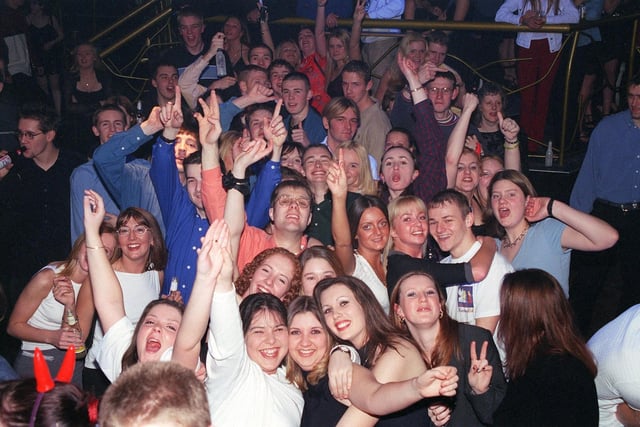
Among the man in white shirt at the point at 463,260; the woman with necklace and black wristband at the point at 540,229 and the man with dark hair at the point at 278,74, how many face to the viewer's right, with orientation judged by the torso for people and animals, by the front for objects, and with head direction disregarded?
0

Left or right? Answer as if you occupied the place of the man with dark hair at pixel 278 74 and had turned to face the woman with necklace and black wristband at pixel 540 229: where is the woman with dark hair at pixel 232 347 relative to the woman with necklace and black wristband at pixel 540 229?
right

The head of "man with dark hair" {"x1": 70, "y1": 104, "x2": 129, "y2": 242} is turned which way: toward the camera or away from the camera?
toward the camera

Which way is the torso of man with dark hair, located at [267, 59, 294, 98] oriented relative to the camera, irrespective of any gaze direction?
toward the camera

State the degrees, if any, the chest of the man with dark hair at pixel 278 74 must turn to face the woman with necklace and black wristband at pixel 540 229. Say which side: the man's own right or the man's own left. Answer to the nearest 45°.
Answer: approximately 45° to the man's own left

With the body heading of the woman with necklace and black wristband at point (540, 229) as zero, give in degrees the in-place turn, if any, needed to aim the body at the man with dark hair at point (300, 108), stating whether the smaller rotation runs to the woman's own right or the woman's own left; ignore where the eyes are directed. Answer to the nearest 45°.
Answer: approximately 90° to the woman's own right

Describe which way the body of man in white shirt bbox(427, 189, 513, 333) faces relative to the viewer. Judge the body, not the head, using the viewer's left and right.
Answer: facing the viewer and to the left of the viewer

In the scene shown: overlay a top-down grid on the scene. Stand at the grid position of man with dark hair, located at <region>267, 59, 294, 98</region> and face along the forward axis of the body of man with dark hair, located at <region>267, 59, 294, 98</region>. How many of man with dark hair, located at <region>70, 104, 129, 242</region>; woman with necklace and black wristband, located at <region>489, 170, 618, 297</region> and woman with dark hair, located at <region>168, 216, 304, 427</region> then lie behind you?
0

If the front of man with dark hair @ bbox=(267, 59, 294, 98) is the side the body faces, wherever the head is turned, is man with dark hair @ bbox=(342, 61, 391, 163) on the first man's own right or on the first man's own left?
on the first man's own left

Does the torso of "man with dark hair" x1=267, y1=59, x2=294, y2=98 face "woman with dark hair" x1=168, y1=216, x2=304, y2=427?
yes

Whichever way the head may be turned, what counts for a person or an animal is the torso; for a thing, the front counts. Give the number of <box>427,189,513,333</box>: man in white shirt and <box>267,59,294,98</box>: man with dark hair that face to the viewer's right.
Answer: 0

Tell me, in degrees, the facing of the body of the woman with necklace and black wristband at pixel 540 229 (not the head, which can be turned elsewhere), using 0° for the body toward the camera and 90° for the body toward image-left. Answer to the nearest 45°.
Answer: approximately 45°

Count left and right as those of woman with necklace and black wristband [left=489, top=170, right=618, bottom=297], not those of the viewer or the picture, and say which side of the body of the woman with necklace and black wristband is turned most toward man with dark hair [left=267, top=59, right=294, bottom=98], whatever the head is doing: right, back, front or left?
right

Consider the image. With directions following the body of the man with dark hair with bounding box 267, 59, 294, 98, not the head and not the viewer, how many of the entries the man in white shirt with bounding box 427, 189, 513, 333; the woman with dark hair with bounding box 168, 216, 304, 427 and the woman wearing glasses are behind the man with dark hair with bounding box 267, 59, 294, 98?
0

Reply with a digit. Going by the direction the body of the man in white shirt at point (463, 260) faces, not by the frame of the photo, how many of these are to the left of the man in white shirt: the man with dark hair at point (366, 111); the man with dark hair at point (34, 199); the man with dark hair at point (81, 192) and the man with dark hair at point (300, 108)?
0

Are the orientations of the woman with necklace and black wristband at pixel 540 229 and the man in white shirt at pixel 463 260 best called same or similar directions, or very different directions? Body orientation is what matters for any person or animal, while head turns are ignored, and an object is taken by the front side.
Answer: same or similar directions

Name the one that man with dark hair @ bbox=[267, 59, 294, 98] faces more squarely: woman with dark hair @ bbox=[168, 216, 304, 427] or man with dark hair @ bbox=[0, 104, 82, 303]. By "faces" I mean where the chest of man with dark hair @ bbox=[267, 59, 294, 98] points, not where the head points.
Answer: the woman with dark hair
